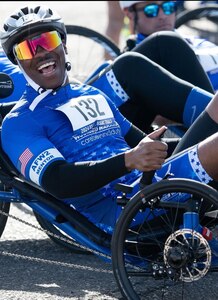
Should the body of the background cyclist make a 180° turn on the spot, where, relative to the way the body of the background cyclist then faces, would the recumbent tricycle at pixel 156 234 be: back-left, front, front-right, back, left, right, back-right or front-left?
back-left

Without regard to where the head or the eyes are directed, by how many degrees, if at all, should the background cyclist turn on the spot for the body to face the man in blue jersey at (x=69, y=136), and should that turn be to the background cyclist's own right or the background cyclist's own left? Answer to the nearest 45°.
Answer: approximately 45° to the background cyclist's own right
